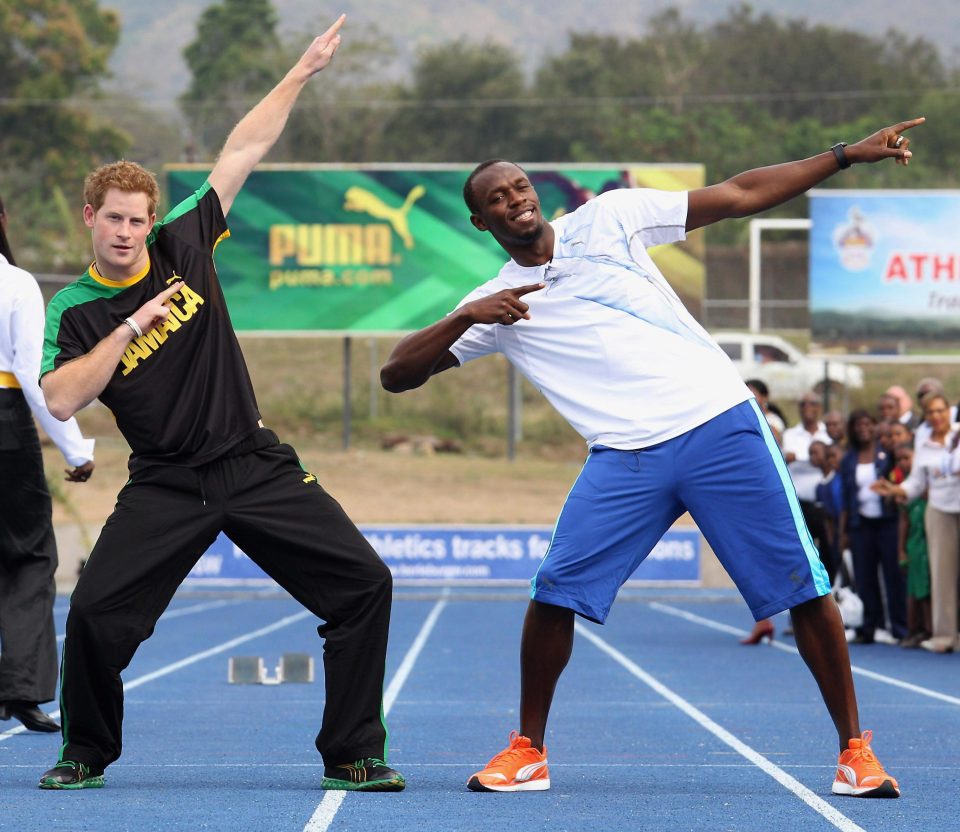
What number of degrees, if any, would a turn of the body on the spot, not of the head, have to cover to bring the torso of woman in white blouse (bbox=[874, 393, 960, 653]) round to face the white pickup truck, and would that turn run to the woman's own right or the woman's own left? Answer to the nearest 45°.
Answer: approximately 135° to the woman's own right

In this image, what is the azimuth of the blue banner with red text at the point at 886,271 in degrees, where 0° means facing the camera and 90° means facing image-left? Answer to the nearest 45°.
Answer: approximately 0°

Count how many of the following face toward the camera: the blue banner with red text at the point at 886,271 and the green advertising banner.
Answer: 2

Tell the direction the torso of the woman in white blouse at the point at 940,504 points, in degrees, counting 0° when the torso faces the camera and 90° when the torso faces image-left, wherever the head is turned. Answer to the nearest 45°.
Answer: approximately 45°

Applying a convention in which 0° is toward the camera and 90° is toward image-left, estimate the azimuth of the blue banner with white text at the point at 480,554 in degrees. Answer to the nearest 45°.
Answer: approximately 0°

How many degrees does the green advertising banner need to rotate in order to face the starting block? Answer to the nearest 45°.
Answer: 0° — it already faces it

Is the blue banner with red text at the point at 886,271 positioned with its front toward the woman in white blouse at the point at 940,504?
yes

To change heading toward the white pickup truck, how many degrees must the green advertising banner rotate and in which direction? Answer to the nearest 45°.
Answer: approximately 135° to its left
